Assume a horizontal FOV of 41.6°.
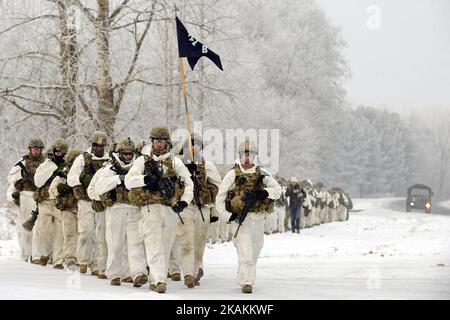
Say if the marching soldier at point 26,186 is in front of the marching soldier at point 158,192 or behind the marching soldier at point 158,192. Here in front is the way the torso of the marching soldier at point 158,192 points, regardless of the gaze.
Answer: behind

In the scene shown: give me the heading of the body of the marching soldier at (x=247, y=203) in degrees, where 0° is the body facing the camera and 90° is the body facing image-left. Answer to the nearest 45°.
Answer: approximately 0°

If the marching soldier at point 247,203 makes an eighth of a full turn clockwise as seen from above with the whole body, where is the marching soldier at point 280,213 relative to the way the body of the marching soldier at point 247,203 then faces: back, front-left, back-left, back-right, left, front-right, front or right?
back-right

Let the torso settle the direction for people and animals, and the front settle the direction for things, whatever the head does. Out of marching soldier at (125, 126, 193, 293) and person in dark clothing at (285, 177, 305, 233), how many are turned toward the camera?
2

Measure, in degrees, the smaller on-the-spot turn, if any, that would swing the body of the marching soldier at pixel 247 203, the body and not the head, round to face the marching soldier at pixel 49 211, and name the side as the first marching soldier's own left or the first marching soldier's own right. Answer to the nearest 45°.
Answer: approximately 135° to the first marching soldier's own right

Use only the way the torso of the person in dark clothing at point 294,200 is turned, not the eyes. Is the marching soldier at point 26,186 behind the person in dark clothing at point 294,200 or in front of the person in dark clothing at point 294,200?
in front

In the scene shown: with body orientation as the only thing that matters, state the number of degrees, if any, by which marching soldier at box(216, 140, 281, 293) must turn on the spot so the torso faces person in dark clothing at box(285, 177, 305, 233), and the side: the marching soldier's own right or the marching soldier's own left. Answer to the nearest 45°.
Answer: approximately 180°

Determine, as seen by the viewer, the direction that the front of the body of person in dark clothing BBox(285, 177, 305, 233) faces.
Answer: toward the camera

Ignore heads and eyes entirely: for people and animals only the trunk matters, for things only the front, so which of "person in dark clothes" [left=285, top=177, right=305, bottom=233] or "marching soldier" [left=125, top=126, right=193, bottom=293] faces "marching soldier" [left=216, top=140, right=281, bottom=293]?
"person in dark clothes" [left=285, top=177, right=305, bottom=233]

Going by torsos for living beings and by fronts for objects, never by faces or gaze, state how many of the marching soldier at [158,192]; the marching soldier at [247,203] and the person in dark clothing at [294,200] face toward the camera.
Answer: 3

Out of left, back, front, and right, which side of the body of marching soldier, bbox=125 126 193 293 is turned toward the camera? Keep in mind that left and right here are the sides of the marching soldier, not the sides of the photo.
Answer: front
